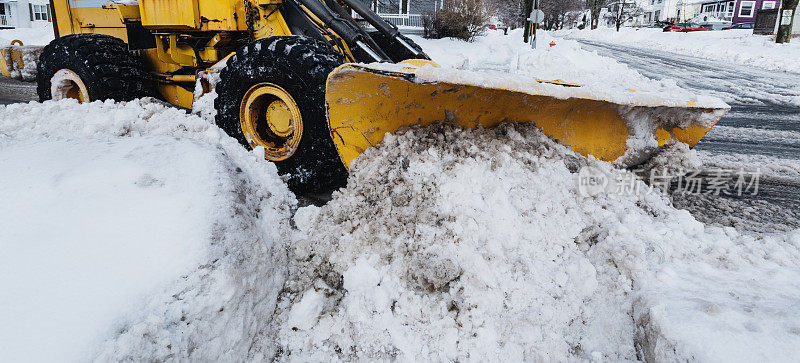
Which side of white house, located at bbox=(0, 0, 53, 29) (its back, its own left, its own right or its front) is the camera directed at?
front

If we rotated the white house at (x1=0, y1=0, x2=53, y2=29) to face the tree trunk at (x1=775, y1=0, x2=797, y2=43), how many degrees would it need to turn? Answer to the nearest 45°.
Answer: approximately 45° to its left

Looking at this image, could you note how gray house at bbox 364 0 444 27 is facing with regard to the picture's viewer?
facing the viewer

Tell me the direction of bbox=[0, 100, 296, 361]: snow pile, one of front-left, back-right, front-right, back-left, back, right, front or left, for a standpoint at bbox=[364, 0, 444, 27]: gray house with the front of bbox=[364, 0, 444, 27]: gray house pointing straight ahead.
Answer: front

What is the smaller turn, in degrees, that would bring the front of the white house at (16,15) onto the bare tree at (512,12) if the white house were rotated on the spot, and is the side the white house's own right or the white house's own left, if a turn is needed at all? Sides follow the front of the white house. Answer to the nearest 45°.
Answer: approximately 90° to the white house's own left

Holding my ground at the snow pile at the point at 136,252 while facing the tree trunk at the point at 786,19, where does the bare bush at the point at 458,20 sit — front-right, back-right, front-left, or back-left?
front-left

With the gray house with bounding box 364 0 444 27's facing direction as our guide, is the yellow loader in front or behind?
in front

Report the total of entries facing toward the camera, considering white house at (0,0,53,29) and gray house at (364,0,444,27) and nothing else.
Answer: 2

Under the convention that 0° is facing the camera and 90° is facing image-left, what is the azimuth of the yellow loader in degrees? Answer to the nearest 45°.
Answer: approximately 315°
